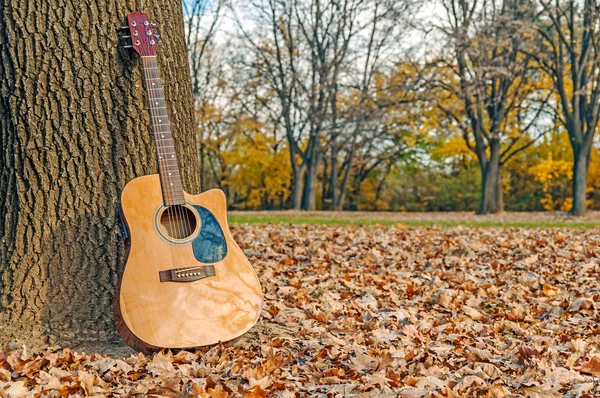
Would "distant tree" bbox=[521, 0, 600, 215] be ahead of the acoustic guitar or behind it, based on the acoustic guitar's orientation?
behind

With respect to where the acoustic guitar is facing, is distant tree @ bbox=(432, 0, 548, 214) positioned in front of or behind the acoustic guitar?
behind

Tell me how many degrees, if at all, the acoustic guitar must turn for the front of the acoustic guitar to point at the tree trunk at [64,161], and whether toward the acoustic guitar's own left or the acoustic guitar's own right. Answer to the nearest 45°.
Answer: approximately 135° to the acoustic guitar's own right

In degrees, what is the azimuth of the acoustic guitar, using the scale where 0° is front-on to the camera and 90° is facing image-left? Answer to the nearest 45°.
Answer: approximately 0°

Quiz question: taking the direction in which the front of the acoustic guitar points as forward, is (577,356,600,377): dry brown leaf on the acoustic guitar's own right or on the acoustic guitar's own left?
on the acoustic guitar's own left

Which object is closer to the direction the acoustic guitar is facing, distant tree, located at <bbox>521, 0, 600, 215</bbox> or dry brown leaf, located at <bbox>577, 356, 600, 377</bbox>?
the dry brown leaf
